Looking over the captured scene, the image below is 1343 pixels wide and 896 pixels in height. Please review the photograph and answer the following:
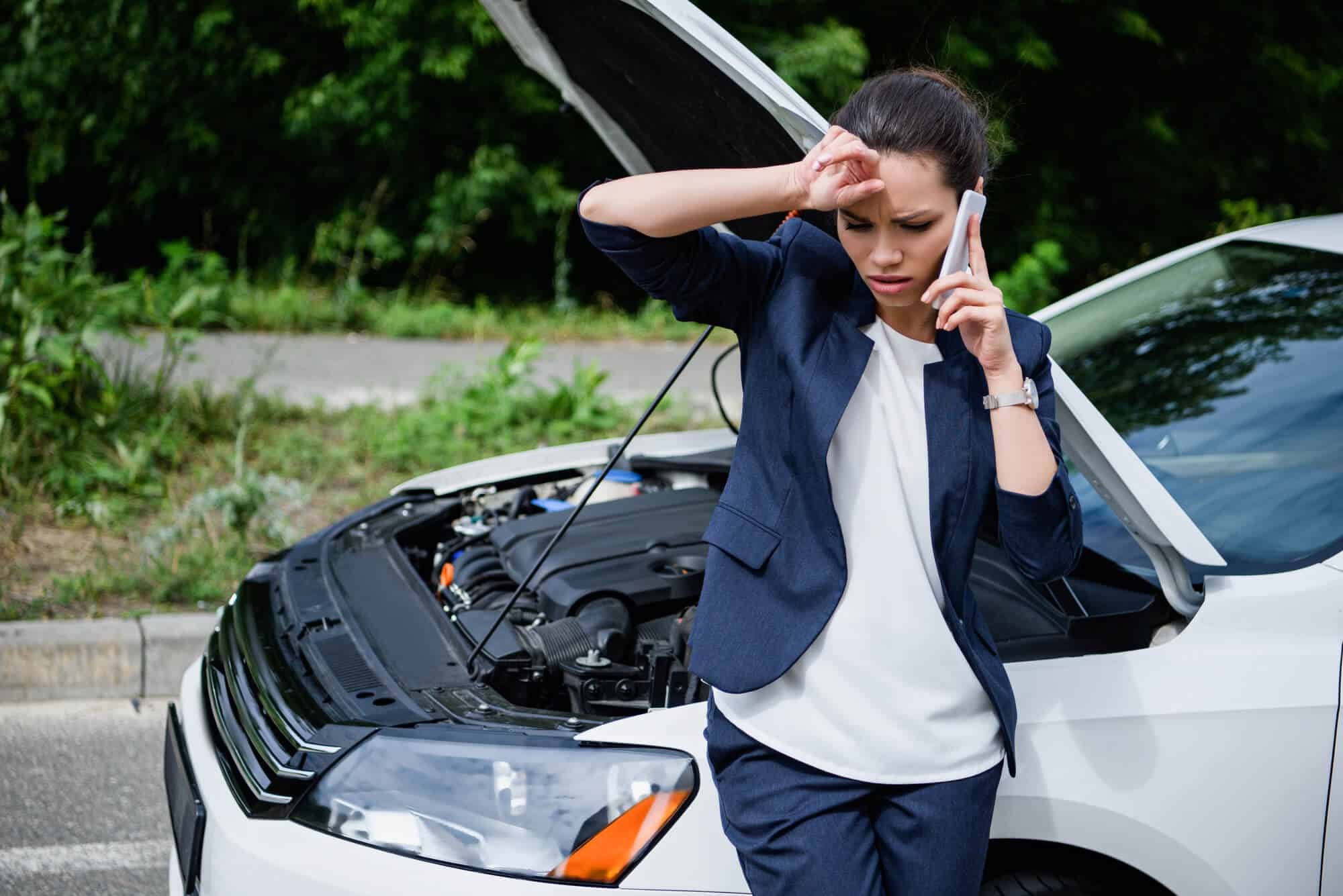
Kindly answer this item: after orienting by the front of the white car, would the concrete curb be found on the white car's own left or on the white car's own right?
on the white car's own right

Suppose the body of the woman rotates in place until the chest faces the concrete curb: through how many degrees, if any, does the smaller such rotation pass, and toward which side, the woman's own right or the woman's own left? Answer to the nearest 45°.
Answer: approximately 135° to the woman's own right

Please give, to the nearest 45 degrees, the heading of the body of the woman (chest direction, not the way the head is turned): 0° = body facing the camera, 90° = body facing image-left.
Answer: approximately 0°
